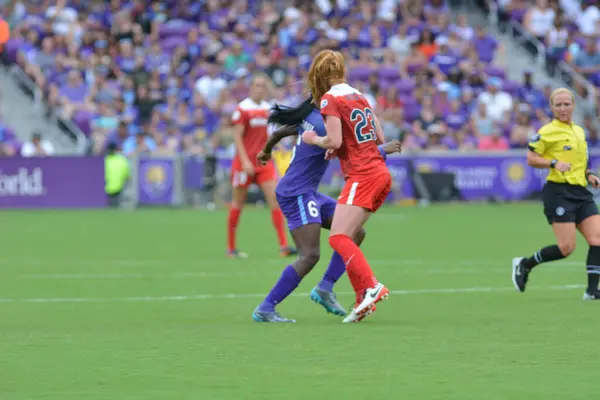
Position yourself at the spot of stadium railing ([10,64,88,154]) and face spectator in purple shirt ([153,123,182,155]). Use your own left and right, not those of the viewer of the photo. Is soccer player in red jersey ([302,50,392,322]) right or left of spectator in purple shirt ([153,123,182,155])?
right

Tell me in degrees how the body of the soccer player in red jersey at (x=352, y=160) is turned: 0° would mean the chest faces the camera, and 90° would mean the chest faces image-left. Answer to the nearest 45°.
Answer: approximately 135°

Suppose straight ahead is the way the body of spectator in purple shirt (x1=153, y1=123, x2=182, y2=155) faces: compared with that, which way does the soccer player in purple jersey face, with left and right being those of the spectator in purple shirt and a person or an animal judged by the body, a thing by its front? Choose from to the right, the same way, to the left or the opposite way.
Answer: to the left

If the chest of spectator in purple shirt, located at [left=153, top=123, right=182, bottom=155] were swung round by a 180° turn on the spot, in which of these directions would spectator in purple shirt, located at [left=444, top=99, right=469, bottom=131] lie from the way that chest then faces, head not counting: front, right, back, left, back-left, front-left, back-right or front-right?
front-right

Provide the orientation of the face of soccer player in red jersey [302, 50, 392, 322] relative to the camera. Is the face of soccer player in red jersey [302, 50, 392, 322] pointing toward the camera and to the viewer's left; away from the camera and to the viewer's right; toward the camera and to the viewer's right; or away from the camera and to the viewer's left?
away from the camera and to the viewer's left

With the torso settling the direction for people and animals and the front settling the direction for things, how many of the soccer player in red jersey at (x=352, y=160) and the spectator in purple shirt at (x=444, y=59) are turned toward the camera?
1

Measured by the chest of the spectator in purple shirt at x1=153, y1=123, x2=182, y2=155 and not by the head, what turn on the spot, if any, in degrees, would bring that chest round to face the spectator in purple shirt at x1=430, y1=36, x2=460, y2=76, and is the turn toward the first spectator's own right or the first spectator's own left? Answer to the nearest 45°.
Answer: approximately 135° to the first spectator's own left

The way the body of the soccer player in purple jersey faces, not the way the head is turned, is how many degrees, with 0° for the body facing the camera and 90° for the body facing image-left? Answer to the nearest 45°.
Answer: approximately 315°

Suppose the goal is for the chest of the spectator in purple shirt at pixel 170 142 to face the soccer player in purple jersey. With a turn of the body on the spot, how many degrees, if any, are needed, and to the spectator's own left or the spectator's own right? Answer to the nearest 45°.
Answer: approximately 45° to the spectator's own left

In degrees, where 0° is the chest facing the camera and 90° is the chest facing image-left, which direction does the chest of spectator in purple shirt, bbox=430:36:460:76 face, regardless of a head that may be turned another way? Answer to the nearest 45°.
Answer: approximately 0°
